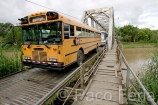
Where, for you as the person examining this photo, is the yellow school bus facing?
facing the viewer and to the left of the viewer
